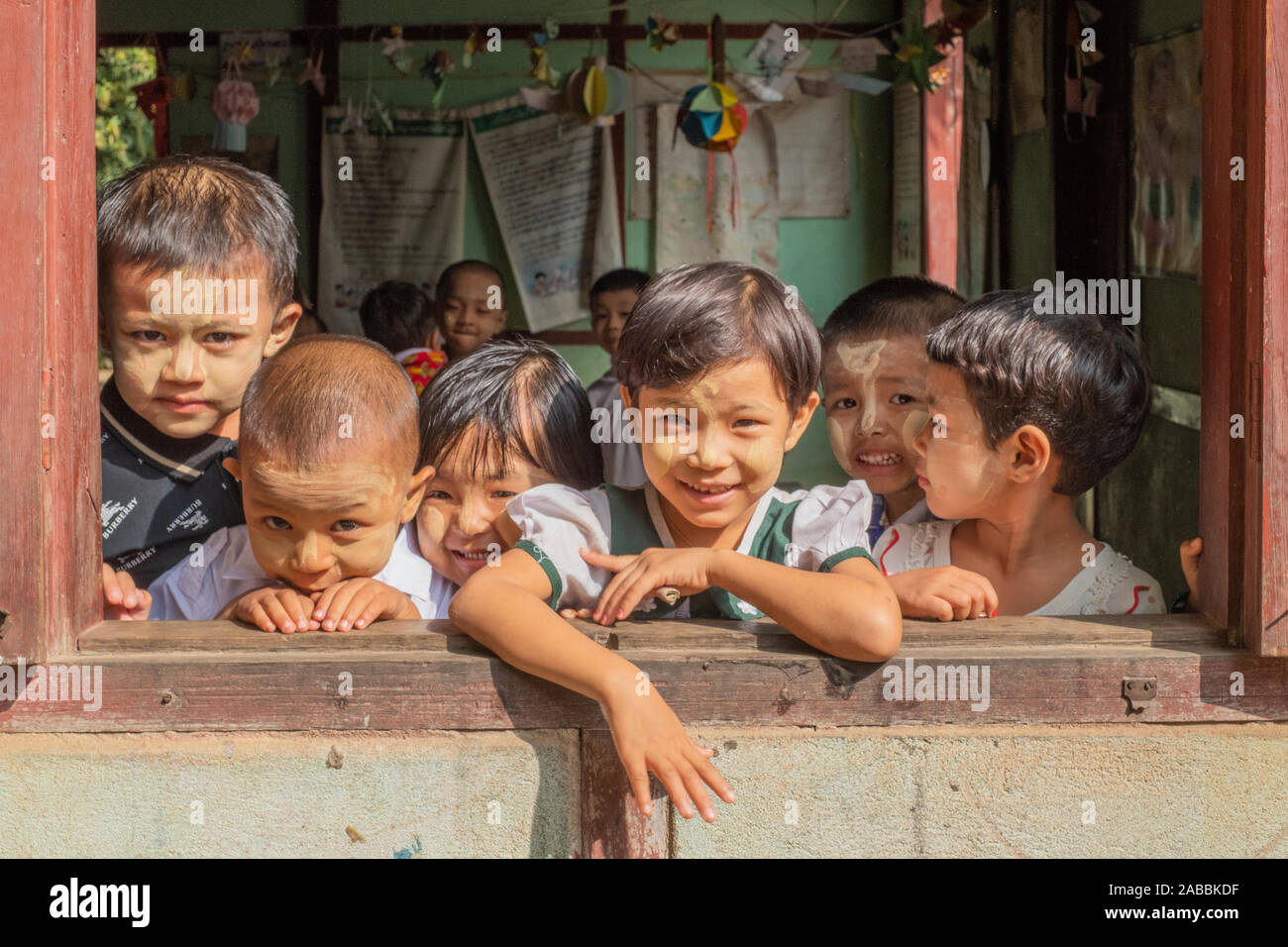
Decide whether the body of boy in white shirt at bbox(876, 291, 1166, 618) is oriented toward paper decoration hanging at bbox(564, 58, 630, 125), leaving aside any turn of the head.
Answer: no

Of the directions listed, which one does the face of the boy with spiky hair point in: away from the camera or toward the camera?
toward the camera

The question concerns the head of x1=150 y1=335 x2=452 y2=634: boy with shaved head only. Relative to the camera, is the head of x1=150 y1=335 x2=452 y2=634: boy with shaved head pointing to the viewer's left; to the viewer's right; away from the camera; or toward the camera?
toward the camera

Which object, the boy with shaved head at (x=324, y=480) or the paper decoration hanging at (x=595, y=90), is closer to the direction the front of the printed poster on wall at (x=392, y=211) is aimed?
the boy with shaved head

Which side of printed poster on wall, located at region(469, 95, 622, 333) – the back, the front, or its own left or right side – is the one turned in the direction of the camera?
front

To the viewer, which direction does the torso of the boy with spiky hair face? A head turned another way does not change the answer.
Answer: toward the camera

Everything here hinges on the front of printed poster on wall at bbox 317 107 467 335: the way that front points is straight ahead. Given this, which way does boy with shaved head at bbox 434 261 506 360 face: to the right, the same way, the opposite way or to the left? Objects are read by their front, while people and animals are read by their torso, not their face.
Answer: the same way

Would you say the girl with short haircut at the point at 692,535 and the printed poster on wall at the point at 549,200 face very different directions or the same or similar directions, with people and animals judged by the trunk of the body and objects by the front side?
same or similar directions

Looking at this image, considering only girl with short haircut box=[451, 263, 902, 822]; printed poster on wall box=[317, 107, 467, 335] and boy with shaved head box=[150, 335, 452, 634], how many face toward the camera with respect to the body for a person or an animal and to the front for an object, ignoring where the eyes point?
3

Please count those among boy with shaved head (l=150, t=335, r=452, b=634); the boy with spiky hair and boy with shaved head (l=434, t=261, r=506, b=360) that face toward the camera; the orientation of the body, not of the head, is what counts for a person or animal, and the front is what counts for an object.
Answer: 3

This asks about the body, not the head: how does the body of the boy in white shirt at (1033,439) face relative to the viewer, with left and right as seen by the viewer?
facing the viewer and to the left of the viewer

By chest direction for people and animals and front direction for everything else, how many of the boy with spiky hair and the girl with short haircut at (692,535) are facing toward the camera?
2
